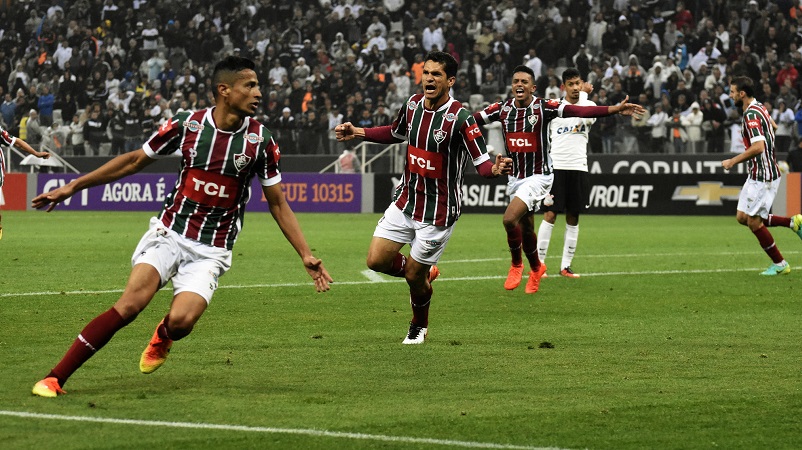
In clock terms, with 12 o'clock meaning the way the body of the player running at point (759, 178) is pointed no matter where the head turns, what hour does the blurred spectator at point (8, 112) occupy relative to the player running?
The blurred spectator is roughly at 1 o'clock from the player running.

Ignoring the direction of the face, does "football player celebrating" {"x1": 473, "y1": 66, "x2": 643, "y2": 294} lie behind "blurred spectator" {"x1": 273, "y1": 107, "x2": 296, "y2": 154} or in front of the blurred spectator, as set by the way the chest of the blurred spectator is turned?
in front

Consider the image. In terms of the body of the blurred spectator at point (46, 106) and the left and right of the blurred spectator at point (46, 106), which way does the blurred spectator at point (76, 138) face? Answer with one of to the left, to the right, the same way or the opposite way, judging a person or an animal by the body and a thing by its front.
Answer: the same way

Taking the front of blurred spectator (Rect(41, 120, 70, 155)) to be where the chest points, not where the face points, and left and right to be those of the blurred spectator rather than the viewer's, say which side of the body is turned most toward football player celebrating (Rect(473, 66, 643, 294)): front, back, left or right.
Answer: front

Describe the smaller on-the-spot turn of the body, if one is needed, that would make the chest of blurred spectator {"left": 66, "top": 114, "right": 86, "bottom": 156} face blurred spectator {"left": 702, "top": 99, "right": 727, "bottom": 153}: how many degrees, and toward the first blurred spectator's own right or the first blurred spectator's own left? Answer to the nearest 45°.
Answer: approximately 45° to the first blurred spectator's own left

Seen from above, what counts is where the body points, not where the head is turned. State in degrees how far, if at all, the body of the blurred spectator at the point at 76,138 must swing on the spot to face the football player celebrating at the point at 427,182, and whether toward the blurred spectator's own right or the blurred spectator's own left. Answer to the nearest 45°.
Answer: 0° — they already face them

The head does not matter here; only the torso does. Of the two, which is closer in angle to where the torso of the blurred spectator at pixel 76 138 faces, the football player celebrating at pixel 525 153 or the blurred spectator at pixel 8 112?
the football player celebrating

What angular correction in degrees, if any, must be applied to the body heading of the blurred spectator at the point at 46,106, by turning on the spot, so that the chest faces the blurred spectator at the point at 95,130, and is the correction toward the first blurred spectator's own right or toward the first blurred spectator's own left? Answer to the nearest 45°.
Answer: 0° — they already face them

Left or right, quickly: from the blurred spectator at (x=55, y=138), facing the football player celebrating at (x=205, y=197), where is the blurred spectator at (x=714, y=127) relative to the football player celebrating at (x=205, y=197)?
left

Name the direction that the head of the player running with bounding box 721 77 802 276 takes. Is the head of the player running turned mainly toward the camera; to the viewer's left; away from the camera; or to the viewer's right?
to the viewer's left

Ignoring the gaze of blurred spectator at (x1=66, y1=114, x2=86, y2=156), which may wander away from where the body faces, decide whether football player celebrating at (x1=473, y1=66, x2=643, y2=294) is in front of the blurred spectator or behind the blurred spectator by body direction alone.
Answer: in front

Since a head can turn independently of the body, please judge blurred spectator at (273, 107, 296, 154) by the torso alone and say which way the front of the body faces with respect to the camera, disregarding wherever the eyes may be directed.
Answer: toward the camera

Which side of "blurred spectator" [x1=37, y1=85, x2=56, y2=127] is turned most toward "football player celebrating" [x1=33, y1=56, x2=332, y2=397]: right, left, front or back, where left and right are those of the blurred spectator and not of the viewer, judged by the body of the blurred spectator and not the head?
front

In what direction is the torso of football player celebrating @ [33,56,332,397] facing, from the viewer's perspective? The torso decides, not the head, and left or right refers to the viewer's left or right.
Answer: facing the viewer

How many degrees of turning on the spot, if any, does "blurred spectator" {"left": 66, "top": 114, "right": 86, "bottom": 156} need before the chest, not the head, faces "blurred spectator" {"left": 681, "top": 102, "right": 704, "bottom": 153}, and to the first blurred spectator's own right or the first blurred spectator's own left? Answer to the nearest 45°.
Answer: approximately 45° to the first blurred spectator's own left

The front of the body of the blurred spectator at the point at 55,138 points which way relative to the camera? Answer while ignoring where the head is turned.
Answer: toward the camera

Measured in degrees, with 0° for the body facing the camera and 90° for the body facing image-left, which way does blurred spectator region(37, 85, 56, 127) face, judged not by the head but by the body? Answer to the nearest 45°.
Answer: approximately 0°

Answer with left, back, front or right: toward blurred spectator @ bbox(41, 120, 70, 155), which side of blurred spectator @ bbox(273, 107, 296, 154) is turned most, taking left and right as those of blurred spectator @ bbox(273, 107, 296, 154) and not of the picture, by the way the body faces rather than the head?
right

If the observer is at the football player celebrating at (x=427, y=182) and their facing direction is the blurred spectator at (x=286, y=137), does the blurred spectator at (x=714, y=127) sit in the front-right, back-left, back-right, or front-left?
front-right
